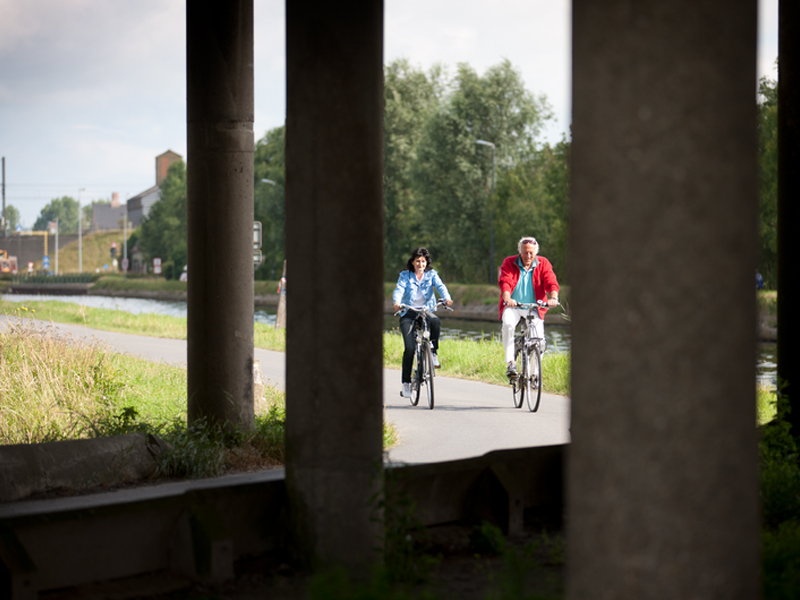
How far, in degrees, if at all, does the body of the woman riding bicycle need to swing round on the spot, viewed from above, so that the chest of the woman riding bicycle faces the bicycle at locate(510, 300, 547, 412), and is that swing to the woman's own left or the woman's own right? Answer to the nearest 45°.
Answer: approximately 90° to the woman's own left

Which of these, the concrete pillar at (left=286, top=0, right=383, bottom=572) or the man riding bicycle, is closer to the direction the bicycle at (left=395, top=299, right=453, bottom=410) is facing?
the concrete pillar

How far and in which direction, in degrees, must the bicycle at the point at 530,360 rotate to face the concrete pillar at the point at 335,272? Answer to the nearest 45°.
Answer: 0° — it already faces it

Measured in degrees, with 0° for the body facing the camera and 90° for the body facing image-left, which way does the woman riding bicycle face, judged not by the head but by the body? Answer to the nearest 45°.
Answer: approximately 0°

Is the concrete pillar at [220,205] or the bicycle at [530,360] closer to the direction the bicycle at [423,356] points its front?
the concrete pillar

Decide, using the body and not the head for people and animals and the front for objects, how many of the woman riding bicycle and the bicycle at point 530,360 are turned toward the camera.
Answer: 2
